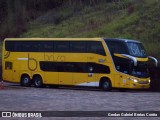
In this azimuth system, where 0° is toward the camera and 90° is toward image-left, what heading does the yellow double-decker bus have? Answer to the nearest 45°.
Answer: approximately 315°
